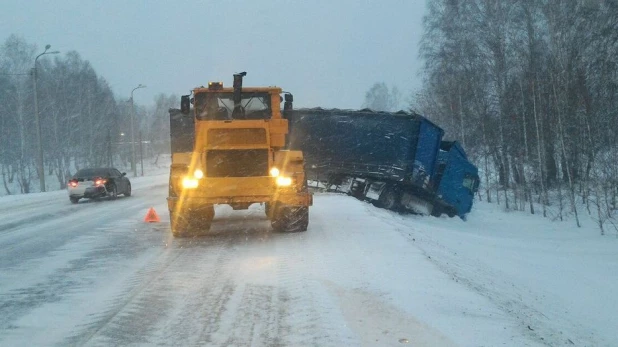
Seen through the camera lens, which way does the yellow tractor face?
facing the viewer

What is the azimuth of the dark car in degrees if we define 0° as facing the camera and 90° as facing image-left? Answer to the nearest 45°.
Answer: approximately 225°

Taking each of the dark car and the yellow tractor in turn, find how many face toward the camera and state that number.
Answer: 1

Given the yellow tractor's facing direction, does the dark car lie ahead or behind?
behind

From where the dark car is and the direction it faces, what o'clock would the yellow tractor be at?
The yellow tractor is roughly at 4 o'clock from the dark car.

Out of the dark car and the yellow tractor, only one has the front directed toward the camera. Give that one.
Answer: the yellow tractor
